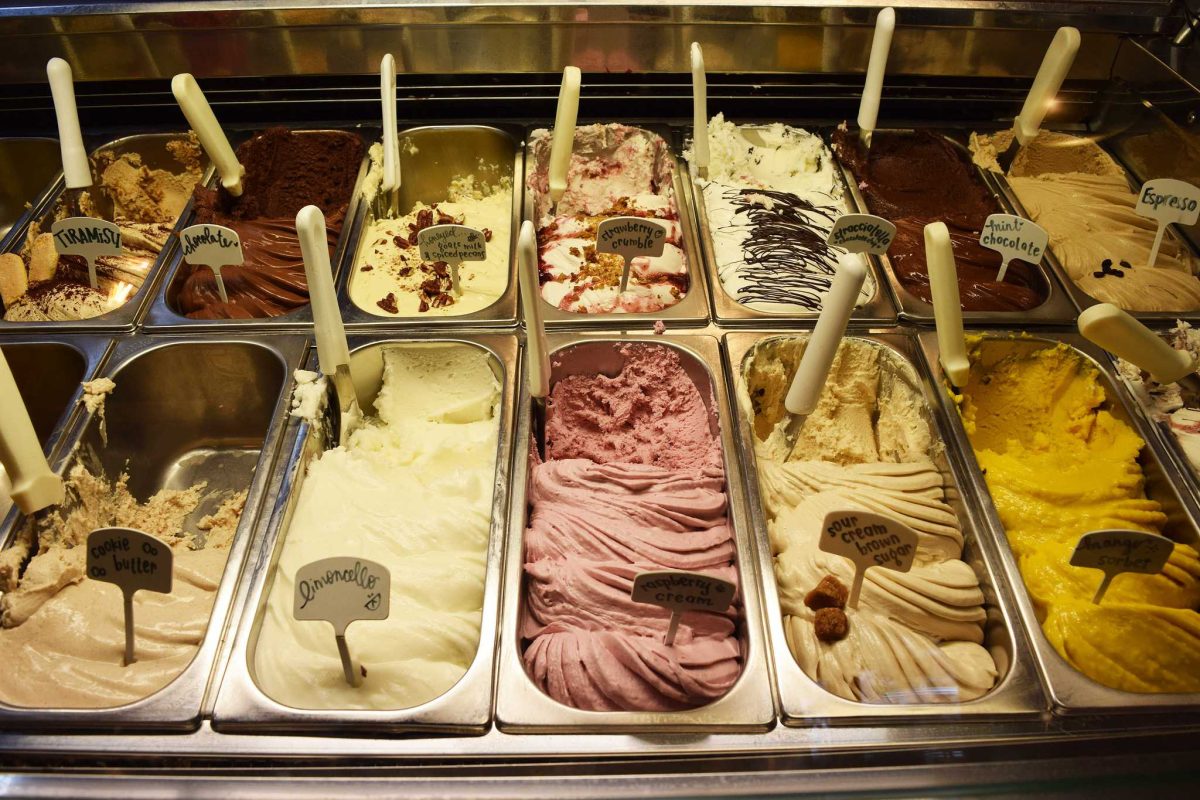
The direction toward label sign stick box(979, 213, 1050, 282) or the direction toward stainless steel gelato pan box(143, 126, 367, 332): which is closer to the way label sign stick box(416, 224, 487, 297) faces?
the label sign stick

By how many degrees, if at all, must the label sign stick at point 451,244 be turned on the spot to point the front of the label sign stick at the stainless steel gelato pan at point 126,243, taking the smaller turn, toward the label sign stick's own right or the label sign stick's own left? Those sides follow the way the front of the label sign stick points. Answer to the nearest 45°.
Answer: approximately 135° to the label sign stick's own right

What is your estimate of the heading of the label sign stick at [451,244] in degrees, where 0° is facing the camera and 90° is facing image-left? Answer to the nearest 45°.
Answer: approximately 0°

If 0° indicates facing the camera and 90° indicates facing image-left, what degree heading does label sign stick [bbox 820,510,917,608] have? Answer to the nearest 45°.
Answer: approximately 0°
